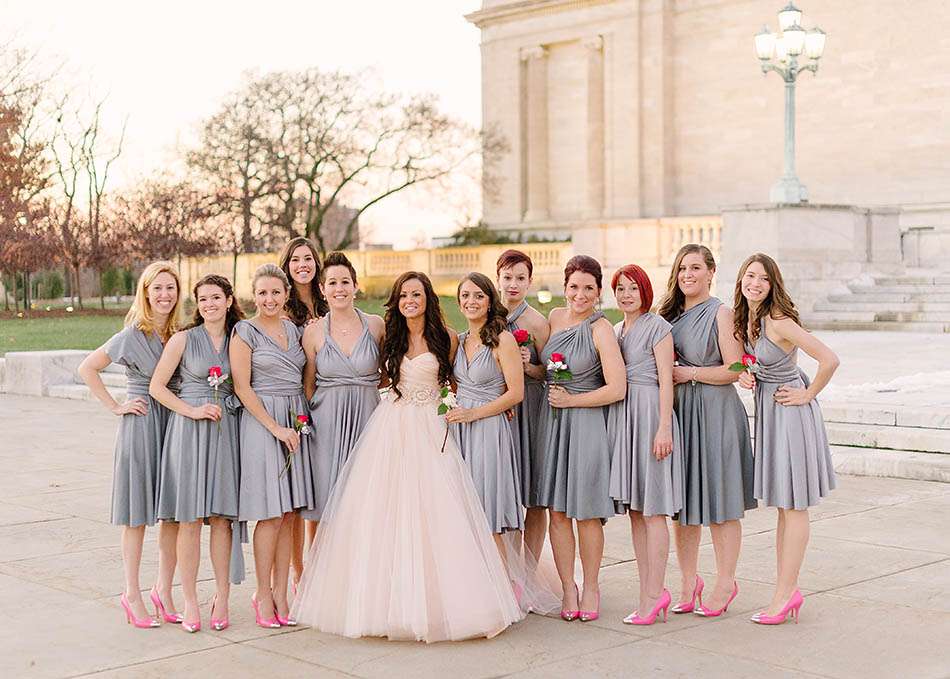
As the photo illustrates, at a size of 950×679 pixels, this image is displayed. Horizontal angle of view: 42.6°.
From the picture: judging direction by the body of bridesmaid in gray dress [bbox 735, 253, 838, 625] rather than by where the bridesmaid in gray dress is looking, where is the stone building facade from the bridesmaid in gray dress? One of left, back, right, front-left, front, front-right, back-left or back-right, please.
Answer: back-right

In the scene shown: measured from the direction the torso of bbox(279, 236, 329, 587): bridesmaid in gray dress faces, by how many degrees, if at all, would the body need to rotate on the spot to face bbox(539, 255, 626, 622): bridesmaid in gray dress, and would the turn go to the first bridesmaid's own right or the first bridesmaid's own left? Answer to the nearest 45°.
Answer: approximately 45° to the first bridesmaid's own left

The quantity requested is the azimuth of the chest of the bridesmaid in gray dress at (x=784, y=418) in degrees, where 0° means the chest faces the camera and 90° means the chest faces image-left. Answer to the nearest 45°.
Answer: approximately 45°

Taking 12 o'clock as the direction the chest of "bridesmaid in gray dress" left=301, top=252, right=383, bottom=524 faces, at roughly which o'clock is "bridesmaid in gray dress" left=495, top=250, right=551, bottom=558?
"bridesmaid in gray dress" left=495, top=250, right=551, bottom=558 is roughly at 9 o'clock from "bridesmaid in gray dress" left=301, top=252, right=383, bottom=524.

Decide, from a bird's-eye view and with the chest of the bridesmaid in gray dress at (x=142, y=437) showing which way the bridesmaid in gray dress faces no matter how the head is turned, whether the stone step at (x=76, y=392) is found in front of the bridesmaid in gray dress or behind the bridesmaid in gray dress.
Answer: behind

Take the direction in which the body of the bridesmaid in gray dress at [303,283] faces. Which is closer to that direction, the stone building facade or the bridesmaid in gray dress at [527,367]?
the bridesmaid in gray dress

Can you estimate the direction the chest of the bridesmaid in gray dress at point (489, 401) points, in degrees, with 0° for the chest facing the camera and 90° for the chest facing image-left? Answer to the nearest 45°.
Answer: approximately 45°

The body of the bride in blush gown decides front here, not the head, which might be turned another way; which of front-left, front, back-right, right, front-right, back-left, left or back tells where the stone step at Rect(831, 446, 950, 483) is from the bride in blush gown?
back-left

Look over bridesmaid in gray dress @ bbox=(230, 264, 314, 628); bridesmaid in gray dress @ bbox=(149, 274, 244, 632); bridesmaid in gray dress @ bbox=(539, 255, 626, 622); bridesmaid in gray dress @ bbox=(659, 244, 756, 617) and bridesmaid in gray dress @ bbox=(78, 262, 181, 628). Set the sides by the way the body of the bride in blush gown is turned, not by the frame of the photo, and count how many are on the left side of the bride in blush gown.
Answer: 2
